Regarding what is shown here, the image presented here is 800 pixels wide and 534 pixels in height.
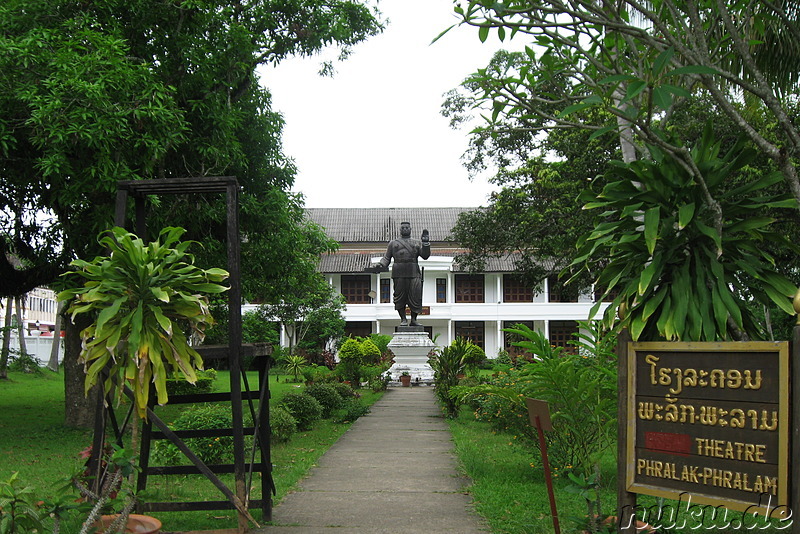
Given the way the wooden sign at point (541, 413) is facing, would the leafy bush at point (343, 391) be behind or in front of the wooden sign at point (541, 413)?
behind

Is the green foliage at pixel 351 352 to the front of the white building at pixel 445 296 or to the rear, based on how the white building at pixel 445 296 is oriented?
to the front

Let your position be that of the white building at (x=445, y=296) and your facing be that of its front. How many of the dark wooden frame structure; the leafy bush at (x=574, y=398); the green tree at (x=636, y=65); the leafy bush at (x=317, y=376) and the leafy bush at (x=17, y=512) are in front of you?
5

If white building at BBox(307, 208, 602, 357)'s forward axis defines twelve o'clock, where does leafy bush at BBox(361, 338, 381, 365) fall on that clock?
The leafy bush is roughly at 12 o'clock from the white building.

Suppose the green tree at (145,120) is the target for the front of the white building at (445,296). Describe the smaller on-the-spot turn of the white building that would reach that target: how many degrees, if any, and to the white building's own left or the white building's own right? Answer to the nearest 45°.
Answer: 0° — it already faces it

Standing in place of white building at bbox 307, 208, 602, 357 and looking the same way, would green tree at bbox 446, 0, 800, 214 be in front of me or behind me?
in front

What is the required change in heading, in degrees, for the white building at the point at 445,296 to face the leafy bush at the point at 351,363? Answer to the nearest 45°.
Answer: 0° — it already faces it

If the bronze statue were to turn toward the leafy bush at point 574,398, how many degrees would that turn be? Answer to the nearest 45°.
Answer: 0° — it already faces it

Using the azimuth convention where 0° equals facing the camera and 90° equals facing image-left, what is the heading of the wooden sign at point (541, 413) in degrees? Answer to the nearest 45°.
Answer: approximately 0°

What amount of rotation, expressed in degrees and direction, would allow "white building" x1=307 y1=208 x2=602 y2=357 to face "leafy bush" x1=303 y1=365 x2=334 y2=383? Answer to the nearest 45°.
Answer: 0° — it already faces it

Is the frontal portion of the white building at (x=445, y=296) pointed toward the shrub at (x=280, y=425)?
yes

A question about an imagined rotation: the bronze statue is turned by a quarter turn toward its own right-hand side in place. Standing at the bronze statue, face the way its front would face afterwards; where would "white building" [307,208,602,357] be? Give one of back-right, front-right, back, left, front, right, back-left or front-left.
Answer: right
